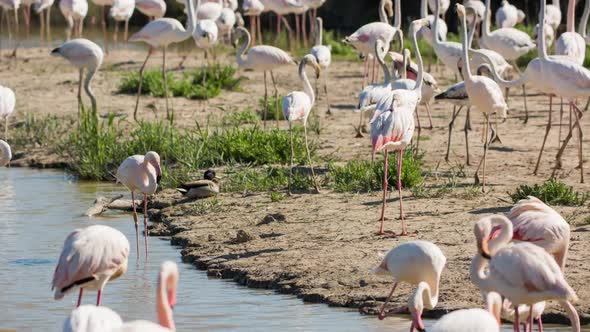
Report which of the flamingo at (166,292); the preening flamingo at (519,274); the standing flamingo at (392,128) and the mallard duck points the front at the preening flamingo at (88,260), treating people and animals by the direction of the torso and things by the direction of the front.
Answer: the preening flamingo at (519,274)

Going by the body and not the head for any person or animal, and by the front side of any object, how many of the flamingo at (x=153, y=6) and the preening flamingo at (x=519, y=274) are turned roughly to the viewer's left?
1

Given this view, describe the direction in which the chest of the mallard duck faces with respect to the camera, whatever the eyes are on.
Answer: to the viewer's right

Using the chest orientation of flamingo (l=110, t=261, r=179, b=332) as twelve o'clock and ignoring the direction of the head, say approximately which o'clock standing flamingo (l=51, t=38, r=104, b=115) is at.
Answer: The standing flamingo is roughly at 9 o'clock from the flamingo.

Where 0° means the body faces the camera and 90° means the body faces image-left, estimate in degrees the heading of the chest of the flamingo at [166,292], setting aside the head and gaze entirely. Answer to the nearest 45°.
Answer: approximately 270°

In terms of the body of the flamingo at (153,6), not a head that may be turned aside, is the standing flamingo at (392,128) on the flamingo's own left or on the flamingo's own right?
on the flamingo's own right

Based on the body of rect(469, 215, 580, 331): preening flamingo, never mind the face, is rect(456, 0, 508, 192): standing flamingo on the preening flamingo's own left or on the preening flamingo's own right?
on the preening flamingo's own right

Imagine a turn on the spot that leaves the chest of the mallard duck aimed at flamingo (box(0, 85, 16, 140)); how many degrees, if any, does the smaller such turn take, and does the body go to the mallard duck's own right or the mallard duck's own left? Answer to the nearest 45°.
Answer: approximately 135° to the mallard duck's own left
